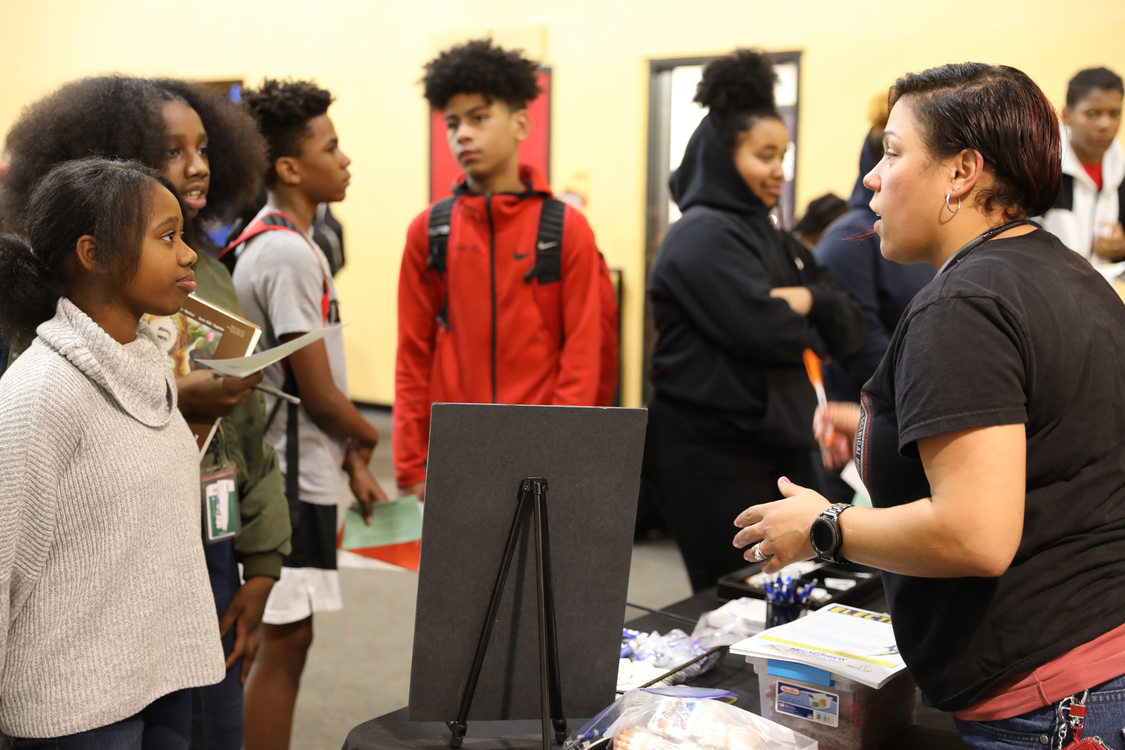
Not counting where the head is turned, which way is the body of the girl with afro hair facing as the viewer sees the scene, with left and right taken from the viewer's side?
facing the viewer and to the right of the viewer

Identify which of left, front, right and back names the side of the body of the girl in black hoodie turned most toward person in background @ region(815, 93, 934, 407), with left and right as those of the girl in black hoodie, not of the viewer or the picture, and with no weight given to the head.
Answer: left

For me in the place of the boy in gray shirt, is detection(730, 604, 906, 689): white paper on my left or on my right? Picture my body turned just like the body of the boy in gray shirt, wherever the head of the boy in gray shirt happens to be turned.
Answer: on my right

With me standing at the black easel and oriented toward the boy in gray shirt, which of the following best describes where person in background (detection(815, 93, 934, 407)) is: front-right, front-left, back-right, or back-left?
front-right

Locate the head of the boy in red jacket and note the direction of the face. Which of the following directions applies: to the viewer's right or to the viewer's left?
to the viewer's left

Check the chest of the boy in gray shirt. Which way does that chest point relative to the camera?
to the viewer's right

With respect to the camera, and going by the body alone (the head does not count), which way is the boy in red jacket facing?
toward the camera

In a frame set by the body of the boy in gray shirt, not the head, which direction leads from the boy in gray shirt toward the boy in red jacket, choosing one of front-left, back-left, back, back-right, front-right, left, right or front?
front-left

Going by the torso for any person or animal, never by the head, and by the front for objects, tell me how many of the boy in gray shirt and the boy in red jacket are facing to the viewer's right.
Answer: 1

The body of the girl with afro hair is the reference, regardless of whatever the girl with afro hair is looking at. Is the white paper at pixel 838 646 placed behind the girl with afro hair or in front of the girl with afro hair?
in front

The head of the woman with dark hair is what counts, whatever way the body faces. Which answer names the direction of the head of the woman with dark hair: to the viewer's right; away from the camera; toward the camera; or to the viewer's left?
to the viewer's left
